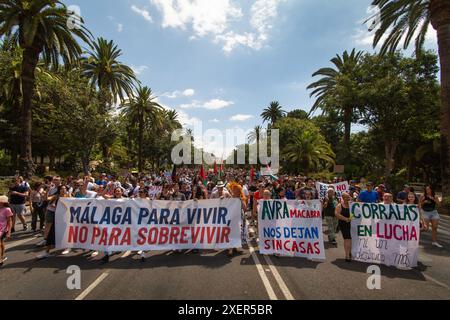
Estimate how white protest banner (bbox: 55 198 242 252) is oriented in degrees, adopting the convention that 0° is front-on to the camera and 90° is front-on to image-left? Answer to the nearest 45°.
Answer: approximately 0°

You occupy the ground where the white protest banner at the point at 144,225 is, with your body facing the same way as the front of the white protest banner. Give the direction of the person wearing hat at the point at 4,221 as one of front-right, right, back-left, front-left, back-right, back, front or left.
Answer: right

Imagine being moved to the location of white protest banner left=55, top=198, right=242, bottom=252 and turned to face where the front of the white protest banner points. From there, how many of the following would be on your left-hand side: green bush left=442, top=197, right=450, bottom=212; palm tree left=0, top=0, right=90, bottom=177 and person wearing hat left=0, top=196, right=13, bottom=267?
1

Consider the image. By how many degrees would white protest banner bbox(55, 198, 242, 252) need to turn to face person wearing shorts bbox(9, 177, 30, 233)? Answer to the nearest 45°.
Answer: approximately 135° to its right

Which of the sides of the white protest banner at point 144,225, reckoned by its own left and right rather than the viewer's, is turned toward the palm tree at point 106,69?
back

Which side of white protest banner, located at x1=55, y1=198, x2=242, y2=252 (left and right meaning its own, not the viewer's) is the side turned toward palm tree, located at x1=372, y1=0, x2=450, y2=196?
left

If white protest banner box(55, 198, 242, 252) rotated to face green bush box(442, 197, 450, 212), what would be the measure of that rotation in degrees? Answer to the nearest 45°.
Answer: approximately 90° to its left

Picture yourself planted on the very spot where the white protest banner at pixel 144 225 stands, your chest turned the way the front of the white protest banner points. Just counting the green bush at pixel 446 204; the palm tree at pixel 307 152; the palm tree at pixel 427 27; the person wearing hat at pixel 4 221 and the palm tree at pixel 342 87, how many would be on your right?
1

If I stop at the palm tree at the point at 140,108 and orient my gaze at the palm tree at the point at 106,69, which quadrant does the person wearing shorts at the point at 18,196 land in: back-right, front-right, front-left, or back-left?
front-left

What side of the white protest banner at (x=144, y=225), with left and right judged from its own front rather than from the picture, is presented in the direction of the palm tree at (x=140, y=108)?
back

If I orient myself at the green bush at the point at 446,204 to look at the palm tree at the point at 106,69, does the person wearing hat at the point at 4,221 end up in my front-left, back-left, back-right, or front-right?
front-left

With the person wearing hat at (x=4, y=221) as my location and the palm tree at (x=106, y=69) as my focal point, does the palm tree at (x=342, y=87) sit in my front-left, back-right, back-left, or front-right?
front-right

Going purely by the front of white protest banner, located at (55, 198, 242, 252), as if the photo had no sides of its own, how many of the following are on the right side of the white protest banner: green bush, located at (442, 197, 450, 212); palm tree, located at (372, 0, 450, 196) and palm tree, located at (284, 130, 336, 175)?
0

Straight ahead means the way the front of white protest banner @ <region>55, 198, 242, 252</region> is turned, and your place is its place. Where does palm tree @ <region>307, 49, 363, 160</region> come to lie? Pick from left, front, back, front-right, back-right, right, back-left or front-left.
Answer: back-left
